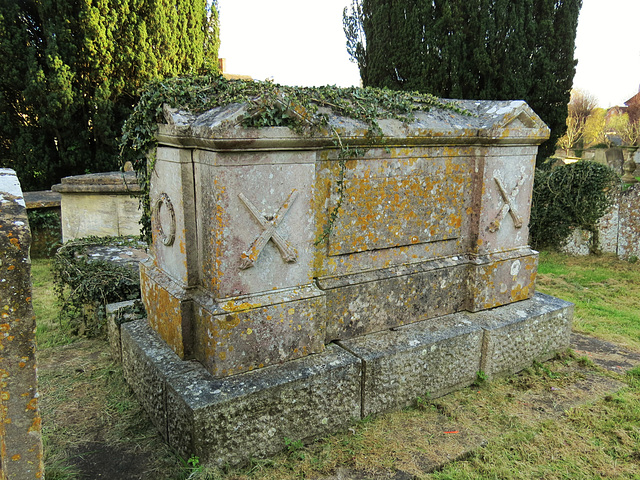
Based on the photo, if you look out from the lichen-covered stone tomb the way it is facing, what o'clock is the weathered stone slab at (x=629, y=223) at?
The weathered stone slab is roughly at 9 o'clock from the lichen-covered stone tomb.

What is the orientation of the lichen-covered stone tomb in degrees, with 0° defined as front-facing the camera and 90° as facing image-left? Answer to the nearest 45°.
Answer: approximately 315°

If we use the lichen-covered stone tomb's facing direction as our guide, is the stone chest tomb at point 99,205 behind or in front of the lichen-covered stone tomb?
behind

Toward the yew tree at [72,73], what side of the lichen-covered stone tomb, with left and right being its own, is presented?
back

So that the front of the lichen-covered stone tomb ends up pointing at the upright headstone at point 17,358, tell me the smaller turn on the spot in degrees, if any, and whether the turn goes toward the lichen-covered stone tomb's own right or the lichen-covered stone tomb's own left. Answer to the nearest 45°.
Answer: approximately 90° to the lichen-covered stone tomb's own right

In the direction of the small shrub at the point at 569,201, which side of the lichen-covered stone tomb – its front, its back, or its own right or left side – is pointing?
left

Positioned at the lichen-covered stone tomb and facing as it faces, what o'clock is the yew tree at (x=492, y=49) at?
The yew tree is roughly at 8 o'clock from the lichen-covered stone tomb.

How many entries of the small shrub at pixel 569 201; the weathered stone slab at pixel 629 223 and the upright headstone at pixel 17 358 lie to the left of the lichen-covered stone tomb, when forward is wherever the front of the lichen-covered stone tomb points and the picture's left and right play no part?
2

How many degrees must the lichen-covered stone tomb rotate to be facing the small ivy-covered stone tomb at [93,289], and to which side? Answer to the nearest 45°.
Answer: approximately 180°

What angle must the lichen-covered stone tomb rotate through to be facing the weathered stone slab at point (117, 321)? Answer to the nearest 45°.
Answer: approximately 135° to its right
